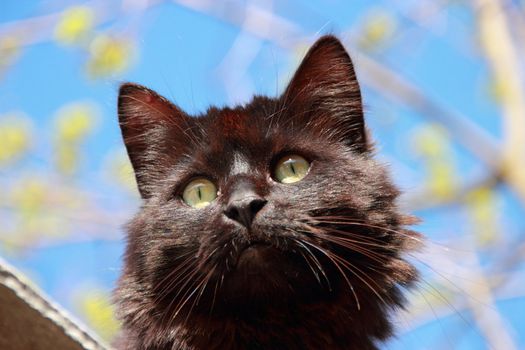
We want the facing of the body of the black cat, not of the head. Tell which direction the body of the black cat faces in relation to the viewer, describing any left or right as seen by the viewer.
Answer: facing the viewer
